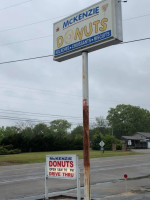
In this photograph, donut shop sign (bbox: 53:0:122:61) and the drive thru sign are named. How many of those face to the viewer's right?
0

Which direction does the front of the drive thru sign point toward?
toward the camera

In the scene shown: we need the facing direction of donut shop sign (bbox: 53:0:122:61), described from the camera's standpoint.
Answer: facing the viewer and to the left of the viewer

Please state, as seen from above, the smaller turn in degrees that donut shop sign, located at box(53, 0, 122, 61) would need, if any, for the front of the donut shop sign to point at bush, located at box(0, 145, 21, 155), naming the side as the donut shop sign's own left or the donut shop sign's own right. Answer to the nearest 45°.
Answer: approximately 135° to the donut shop sign's own right
